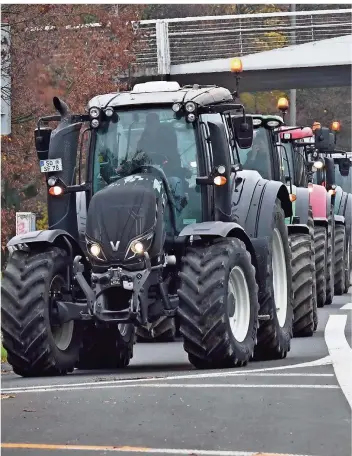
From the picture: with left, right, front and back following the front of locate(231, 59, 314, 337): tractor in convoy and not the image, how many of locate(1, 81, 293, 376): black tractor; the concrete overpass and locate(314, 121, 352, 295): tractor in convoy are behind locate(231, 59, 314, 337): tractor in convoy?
2

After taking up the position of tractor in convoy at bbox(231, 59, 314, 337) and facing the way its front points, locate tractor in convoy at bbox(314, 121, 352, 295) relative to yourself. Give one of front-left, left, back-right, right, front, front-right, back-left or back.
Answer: back

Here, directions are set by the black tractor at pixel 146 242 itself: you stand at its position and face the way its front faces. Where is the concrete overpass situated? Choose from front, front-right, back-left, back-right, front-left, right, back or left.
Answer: back

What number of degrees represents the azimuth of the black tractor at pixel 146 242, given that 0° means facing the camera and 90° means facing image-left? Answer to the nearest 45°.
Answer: approximately 0°

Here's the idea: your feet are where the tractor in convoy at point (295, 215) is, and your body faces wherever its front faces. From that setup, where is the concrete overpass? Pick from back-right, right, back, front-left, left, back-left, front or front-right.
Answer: back

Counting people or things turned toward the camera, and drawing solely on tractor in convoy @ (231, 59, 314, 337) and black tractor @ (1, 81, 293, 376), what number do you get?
2

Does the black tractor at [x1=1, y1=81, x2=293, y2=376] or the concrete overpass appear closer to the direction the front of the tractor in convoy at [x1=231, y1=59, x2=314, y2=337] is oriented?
the black tractor

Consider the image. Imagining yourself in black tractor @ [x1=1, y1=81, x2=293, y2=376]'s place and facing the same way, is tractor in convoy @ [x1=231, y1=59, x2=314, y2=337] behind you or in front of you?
behind

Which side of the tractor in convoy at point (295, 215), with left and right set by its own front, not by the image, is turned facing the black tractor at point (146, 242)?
front

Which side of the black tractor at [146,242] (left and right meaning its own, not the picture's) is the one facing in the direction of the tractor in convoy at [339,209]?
back

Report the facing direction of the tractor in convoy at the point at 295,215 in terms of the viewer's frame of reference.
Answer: facing the viewer
